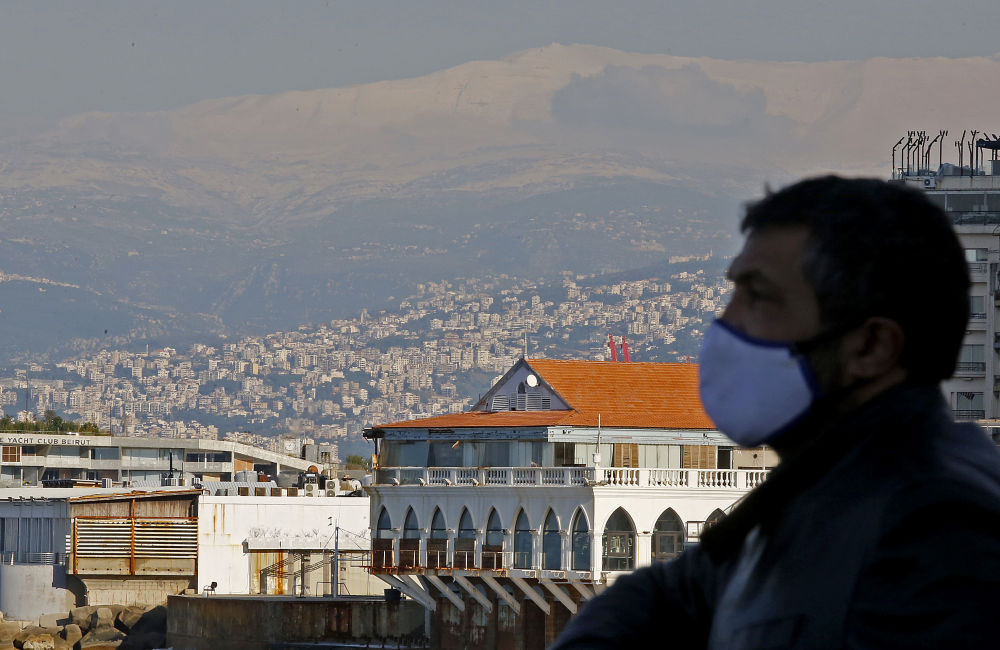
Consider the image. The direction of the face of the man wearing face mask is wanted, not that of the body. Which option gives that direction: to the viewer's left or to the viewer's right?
to the viewer's left

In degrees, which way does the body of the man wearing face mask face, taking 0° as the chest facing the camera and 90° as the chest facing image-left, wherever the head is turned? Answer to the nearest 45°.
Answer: approximately 90°
